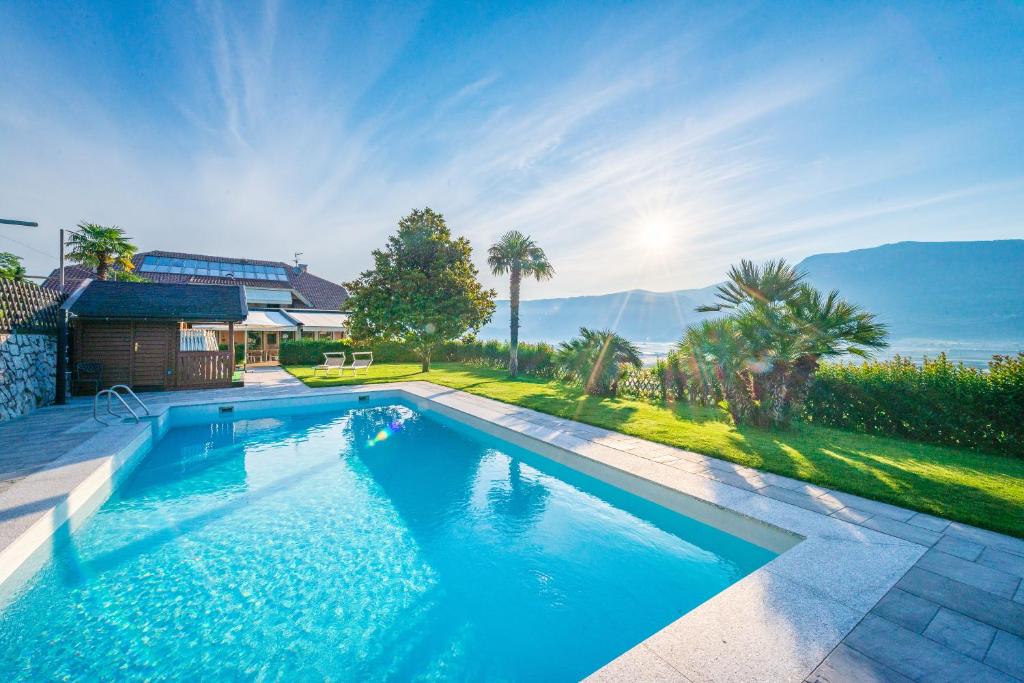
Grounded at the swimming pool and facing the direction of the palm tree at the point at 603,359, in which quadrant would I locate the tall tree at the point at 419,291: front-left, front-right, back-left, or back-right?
front-left

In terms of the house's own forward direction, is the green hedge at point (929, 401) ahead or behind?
ahead

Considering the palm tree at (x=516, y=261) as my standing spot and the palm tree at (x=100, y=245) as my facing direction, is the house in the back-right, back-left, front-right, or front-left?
front-right

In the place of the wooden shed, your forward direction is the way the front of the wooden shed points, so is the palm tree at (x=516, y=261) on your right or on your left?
on your left

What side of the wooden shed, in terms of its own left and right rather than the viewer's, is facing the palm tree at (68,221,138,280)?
back

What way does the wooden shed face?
toward the camera

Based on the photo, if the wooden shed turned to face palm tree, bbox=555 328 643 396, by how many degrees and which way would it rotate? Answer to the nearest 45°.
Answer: approximately 45° to its left

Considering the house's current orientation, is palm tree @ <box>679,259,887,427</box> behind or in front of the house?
in front

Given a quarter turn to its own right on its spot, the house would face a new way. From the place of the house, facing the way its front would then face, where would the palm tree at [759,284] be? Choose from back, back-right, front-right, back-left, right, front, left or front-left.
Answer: left

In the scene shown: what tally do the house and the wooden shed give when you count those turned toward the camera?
2

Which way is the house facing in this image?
toward the camera

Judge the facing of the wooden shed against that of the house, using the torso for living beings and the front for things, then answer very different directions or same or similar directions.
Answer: same or similar directions

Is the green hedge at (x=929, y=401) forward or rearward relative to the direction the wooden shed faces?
forward
